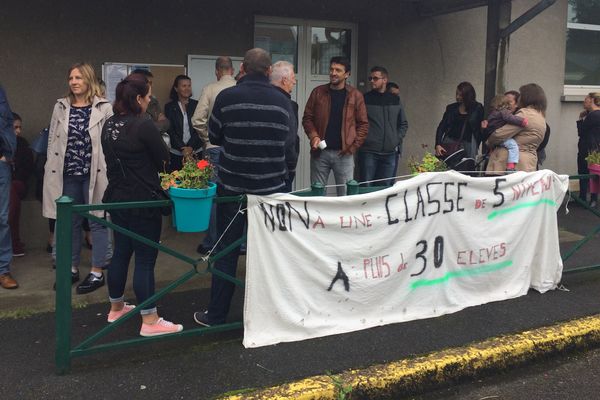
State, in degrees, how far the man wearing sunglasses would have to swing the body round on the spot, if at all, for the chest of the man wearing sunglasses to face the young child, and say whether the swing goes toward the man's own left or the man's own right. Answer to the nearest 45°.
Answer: approximately 90° to the man's own left

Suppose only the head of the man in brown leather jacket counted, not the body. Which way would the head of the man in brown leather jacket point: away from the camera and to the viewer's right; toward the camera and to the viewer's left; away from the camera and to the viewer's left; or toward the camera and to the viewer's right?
toward the camera and to the viewer's left

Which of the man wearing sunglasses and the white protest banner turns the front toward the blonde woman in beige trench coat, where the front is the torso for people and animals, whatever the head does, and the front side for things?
the man wearing sunglasses

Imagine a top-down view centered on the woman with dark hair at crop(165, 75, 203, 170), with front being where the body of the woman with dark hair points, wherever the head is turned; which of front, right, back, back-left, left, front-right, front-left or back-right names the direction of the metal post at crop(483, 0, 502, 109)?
front-left

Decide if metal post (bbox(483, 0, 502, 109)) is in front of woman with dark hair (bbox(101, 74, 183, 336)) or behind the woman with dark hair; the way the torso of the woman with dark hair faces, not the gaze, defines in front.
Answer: in front

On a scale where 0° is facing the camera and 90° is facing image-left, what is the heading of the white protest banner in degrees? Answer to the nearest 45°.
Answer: approximately 315°

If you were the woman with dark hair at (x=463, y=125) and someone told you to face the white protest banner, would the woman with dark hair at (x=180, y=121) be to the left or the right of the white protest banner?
right

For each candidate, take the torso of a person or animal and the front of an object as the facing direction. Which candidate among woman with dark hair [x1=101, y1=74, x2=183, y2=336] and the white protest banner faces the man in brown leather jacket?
the woman with dark hair

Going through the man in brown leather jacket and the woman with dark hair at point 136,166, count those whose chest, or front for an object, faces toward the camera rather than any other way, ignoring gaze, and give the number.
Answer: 1

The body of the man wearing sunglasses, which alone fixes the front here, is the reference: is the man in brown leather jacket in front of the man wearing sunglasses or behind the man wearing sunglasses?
in front

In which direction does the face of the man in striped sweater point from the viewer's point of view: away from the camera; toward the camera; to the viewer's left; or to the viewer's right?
away from the camera

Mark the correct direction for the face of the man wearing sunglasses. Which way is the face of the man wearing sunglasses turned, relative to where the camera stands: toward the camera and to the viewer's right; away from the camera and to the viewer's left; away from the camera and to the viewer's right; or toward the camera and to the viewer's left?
toward the camera and to the viewer's left

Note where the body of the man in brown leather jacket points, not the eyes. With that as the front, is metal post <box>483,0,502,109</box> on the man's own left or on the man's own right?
on the man's own left

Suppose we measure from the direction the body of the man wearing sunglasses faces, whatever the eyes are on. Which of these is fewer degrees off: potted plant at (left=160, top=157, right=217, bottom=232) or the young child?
the potted plant

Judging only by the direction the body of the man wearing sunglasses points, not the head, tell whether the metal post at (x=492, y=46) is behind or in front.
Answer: behind
